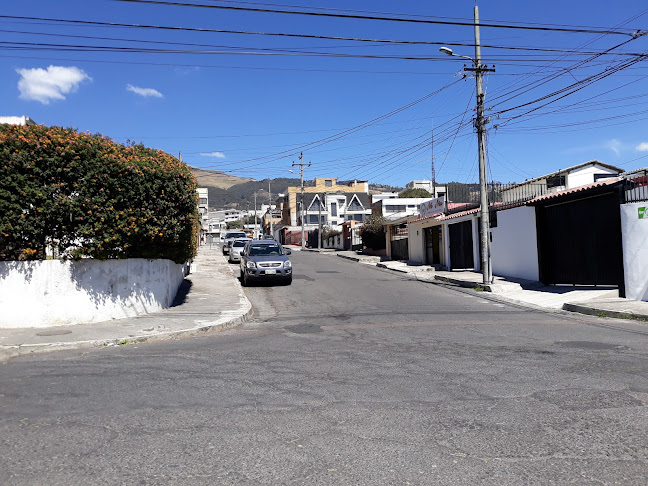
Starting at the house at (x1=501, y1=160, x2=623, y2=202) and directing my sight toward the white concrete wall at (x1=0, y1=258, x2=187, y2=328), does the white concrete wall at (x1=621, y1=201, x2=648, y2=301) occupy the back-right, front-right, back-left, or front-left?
front-left

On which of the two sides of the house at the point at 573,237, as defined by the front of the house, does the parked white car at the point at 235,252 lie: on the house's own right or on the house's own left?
on the house's own right

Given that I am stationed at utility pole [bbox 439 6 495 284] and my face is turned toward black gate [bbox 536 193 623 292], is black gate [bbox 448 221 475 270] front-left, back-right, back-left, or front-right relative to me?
back-left

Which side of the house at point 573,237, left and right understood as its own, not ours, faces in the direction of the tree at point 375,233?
right

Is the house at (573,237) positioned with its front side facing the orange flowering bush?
yes

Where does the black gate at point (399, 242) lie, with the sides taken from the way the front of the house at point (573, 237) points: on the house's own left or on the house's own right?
on the house's own right

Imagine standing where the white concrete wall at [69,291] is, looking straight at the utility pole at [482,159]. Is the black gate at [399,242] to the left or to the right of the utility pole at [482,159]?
left

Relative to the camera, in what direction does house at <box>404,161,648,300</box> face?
facing the viewer and to the left of the viewer

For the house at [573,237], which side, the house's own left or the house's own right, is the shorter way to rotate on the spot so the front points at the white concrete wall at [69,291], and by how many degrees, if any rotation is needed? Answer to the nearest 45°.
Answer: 0° — it already faces it
